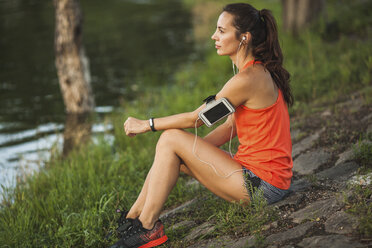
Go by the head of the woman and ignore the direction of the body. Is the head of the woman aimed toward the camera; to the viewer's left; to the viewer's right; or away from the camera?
to the viewer's left

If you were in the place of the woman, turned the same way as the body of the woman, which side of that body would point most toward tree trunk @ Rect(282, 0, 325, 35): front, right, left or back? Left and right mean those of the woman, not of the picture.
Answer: right

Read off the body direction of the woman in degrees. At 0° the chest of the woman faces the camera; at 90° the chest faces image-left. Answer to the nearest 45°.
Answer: approximately 90°

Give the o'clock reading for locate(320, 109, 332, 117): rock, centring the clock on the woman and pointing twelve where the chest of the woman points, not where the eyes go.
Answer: The rock is roughly at 4 o'clock from the woman.

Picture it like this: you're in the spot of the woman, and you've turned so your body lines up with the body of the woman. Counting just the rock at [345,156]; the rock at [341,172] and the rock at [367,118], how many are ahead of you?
0

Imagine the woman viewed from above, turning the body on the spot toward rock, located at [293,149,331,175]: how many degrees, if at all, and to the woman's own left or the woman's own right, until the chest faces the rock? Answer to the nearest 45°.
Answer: approximately 135° to the woman's own right

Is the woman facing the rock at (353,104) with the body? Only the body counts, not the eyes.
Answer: no

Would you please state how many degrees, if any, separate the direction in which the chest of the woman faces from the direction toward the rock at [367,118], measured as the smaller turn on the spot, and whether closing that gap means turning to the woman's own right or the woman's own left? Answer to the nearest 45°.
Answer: approximately 135° to the woman's own right

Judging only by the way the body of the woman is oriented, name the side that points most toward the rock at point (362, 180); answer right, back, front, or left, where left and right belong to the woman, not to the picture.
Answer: back

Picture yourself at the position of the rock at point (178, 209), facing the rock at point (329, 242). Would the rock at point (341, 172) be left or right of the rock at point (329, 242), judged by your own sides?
left

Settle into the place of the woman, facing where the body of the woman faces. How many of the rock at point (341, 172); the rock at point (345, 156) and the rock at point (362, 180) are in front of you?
0

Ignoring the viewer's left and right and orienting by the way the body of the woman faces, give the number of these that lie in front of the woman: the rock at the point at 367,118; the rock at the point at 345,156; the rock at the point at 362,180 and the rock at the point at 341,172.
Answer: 0
